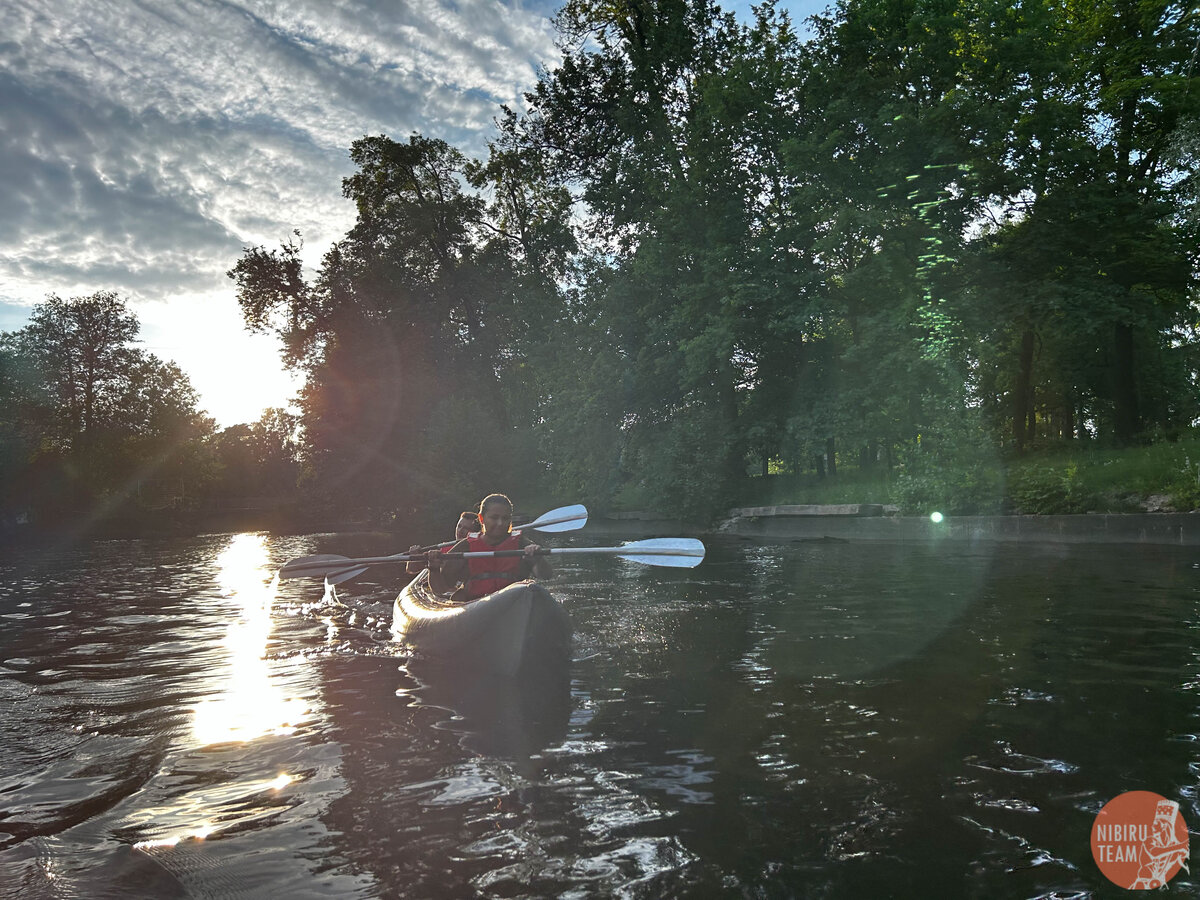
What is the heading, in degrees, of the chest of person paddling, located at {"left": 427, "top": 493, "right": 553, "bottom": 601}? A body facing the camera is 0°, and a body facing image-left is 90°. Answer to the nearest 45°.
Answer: approximately 0°

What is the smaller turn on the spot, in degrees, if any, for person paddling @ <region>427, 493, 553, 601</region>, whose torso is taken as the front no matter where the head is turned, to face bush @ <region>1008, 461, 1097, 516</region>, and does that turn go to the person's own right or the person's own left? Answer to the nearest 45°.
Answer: approximately 135° to the person's own left
